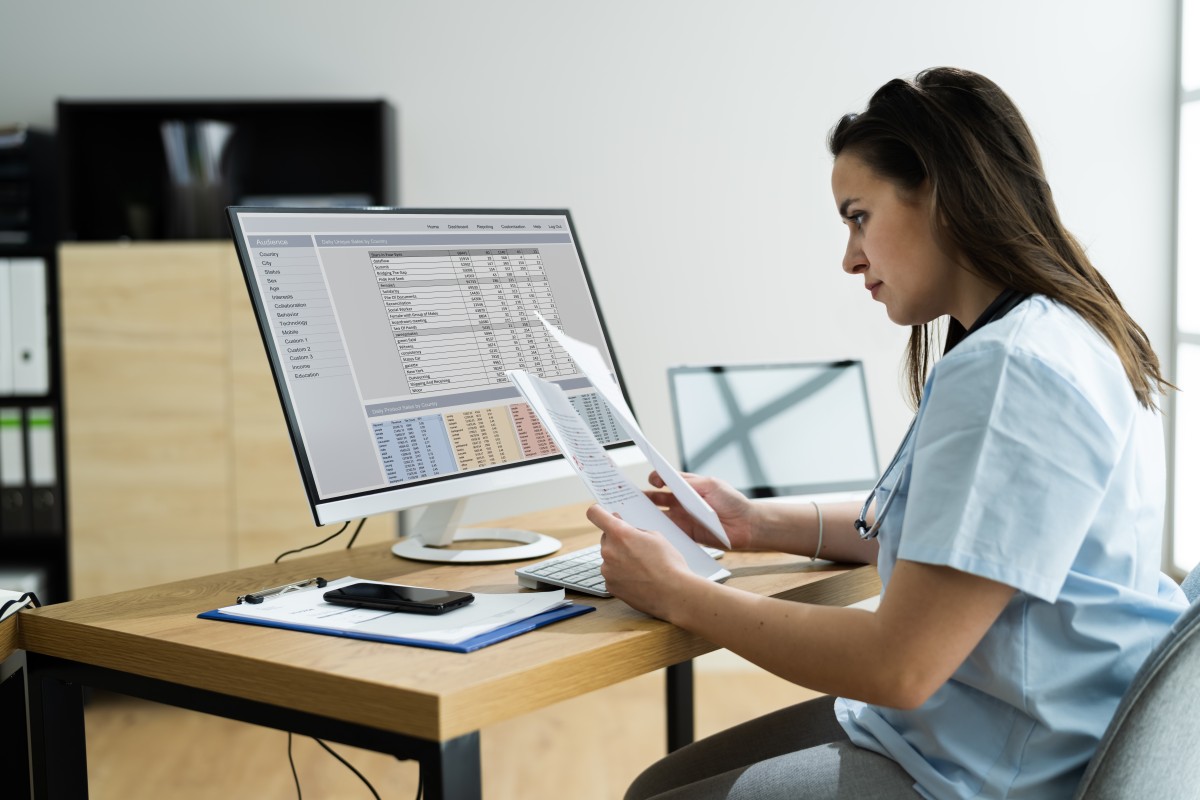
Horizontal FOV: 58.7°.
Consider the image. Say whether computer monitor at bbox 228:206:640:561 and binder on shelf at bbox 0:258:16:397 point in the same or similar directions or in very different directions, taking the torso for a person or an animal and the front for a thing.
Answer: same or similar directions

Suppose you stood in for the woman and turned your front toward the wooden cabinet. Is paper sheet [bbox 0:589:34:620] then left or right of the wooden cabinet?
left

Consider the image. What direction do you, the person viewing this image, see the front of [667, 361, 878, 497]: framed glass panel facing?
facing the viewer

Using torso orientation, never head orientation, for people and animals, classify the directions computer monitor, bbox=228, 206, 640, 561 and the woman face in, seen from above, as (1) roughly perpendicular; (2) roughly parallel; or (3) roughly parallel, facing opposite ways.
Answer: roughly parallel, facing opposite ways

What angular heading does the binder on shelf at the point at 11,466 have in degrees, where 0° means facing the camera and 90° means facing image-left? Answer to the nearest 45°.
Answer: approximately 0°

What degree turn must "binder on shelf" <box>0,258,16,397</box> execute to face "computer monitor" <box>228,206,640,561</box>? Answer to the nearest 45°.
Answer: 0° — it already faces it

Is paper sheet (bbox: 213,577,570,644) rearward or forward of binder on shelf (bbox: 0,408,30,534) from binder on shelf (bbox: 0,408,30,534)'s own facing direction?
forward

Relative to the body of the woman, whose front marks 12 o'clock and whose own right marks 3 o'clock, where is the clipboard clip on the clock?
The clipboard clip is roughly at 12 o'clock from the woman.

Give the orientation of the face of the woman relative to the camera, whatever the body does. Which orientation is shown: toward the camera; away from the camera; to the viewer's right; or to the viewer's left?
to the viewer's left

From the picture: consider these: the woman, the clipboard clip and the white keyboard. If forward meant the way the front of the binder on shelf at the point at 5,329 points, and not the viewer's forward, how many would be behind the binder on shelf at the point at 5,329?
0

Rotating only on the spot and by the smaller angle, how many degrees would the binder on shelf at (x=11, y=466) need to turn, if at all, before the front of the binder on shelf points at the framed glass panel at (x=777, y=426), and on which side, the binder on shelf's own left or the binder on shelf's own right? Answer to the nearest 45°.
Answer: approximately 45° to the binder on shelf's own left

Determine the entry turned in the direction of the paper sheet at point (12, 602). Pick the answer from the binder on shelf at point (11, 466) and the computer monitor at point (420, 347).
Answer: the binder on shelf

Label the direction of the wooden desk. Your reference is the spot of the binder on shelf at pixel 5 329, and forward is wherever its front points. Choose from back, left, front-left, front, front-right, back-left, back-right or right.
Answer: front

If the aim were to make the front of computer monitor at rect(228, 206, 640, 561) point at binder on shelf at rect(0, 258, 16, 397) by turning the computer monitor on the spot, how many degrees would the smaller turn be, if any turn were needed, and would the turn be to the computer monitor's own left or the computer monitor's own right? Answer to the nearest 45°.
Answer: approximately 180°

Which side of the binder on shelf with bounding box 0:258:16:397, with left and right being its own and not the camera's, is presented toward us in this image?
front

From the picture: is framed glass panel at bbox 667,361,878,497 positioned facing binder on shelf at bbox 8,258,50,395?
no

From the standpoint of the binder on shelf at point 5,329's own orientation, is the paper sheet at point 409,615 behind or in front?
in front

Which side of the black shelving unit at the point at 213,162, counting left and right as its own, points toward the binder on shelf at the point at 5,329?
right
